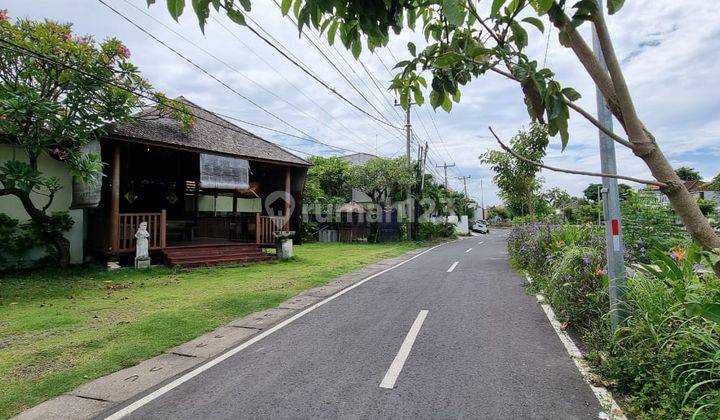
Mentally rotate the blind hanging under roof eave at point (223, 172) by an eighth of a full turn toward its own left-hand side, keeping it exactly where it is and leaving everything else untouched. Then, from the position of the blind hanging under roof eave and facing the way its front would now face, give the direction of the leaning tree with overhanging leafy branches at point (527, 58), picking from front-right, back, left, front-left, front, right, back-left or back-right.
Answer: right

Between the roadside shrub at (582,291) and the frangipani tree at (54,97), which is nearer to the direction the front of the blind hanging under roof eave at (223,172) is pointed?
the roadside shrub

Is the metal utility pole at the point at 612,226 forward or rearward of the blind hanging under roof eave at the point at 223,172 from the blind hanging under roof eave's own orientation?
forward

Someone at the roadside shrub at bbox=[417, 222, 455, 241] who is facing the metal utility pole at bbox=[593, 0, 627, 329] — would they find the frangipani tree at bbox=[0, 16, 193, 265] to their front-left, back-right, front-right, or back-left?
front-right

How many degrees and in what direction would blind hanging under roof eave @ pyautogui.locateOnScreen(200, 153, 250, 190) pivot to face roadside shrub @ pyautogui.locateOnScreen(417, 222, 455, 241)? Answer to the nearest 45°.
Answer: approximately 90° to its left

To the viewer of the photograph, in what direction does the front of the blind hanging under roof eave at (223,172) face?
facing the viewer and to the right of the viewer

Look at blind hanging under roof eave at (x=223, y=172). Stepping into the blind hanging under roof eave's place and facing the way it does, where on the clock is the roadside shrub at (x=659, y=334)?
The roadside shrub is roughly at 1 o'clock from the blind hanging under roof eave.
